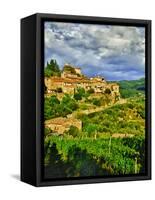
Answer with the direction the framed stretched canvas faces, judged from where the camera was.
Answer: facing the viewer and to the right of the viewer
